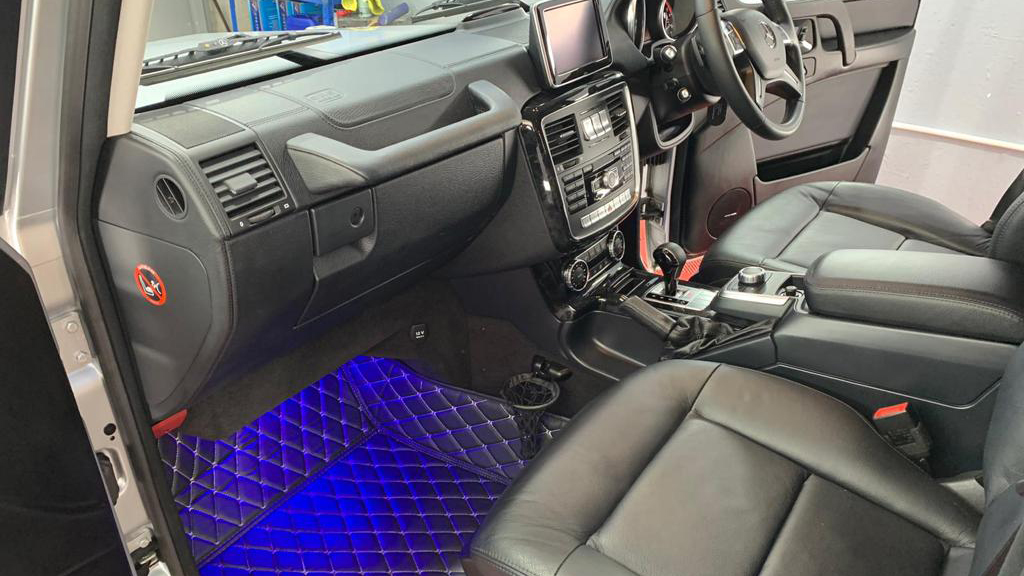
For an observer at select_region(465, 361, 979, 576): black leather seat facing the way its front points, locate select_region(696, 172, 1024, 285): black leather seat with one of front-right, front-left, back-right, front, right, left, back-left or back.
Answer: front-right

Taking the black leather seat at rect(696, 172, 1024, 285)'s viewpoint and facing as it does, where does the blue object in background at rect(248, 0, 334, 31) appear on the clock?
The blue object in background is roughly at 11 o'clock from the black leather seat.

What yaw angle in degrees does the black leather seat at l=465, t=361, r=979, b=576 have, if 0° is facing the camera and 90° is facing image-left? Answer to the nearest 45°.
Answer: approximately 135°

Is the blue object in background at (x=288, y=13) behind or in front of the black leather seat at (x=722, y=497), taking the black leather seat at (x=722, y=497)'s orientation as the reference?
in front

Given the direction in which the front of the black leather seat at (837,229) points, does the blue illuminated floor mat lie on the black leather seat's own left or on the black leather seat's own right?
on the black leather seat's own left

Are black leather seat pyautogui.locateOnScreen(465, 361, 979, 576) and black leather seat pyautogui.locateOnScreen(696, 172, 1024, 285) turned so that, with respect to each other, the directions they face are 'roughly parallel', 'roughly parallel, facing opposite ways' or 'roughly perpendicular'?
roughly parallel

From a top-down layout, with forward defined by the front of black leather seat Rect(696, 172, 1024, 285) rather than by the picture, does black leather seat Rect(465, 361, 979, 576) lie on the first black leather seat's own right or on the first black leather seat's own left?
on the first black leather seat's own left

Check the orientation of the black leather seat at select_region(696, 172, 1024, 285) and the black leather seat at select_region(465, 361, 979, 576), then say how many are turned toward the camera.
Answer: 0

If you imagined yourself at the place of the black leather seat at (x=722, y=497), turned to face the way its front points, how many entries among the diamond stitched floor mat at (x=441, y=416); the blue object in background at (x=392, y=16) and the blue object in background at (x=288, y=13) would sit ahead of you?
3

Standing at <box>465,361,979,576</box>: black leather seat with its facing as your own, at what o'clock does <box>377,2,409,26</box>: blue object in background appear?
The blue object in background is roughly at 12 o'clock from the black leather seat.

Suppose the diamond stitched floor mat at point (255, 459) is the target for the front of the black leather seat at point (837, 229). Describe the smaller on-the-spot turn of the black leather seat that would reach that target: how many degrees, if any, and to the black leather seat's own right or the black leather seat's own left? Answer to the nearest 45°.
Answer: approximately 90° to the black leather seat's own left

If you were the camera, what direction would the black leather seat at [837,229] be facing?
facing away from the viewer and to the left of the viewer

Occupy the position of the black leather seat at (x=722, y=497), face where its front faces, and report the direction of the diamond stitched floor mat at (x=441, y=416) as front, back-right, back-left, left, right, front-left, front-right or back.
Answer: front

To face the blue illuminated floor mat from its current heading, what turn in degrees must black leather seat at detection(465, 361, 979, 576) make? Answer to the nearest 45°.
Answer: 0° — it already faces it
